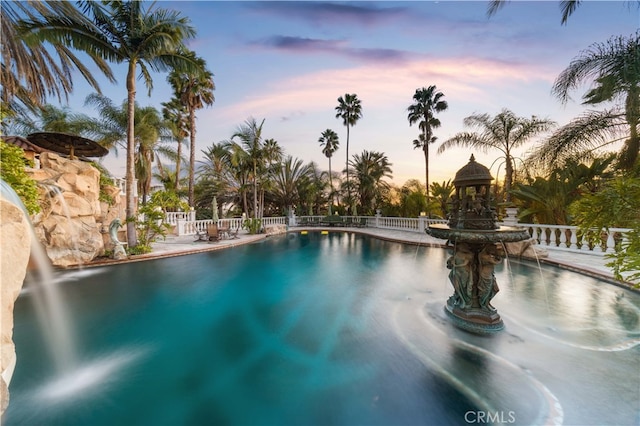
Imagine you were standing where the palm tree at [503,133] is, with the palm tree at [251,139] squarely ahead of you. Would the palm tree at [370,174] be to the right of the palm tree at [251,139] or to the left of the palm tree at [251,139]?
right

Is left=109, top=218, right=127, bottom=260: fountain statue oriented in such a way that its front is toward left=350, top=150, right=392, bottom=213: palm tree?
no

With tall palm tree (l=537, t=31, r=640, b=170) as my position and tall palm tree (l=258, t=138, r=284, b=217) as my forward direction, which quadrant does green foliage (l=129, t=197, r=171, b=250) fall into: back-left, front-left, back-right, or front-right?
front-left

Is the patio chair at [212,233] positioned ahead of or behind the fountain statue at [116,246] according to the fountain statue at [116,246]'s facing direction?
ahead

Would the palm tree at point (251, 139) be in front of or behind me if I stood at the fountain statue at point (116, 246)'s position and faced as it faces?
in front

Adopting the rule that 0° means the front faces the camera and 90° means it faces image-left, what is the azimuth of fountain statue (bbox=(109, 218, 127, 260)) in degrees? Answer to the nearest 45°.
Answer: approximately 270°

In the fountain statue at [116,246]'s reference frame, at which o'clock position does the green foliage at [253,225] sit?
The green foliage is roughly at 11 o'clock from the fountain statue.

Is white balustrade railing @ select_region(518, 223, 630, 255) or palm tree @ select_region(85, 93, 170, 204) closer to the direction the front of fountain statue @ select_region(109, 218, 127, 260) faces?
the white balustrade railing

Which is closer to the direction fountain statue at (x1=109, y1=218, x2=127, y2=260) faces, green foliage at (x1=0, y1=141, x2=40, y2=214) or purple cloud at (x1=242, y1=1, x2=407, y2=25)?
the purple cloud
